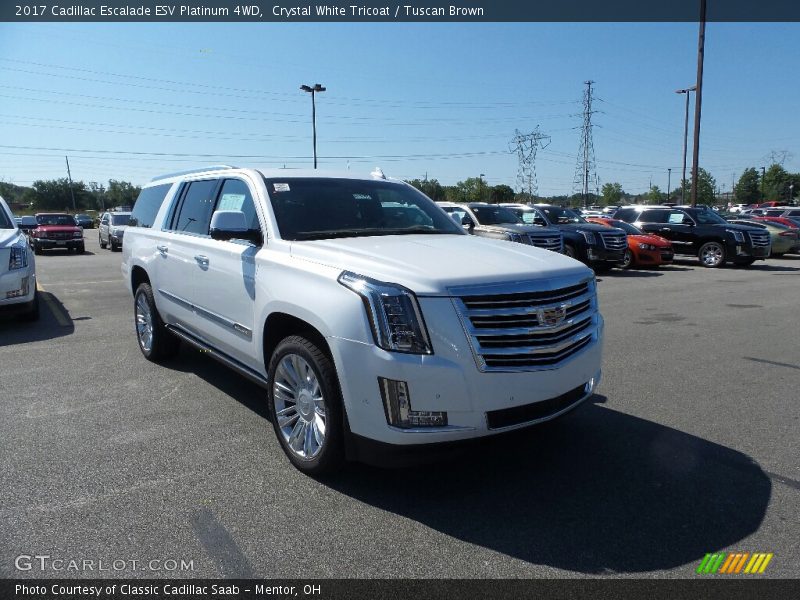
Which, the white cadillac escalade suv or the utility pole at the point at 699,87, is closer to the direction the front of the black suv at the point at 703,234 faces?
the white cadillac escalade suv

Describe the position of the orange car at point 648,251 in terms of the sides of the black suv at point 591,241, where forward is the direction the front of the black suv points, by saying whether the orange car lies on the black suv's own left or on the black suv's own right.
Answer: on the black suv's own left

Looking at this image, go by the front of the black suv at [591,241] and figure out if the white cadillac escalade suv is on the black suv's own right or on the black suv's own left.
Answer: on the black suv's own right

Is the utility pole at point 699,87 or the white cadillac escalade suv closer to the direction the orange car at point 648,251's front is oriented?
the white cadillac escalade suv

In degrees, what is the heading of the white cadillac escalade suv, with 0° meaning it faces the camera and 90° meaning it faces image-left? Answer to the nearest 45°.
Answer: approximately 315°

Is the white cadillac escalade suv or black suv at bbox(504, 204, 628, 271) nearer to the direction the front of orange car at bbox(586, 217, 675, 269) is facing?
the white cadillac escalade suv

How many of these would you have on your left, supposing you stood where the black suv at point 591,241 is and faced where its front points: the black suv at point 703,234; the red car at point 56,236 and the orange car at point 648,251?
2

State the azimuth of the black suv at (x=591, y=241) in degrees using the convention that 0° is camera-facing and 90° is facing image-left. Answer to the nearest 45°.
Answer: approximately 315°
